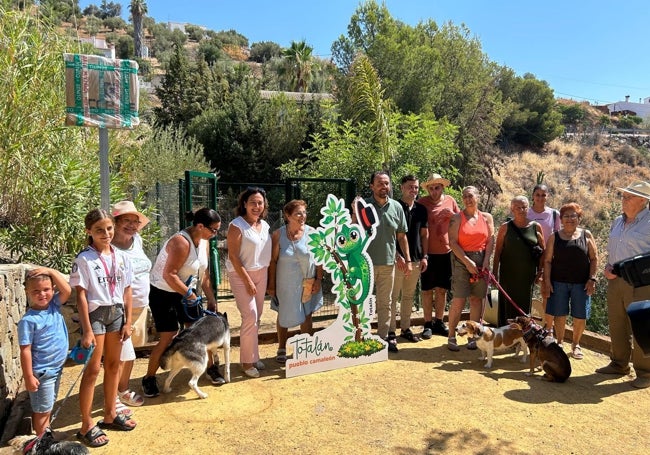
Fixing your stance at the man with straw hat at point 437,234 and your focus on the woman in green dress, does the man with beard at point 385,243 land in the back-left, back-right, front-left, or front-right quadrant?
back-right

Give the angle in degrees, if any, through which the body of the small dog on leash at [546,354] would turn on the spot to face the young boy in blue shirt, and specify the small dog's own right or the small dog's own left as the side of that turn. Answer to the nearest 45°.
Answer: approximately 45° to the small dog's own left

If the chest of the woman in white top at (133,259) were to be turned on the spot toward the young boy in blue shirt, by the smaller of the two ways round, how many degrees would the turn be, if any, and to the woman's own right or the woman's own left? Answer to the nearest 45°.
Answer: approximately 90° to the woman's own right

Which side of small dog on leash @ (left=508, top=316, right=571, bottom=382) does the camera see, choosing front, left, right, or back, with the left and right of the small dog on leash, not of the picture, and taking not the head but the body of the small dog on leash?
left

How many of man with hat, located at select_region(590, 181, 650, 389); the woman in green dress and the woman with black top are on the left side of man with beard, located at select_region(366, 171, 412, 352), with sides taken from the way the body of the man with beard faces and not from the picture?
3

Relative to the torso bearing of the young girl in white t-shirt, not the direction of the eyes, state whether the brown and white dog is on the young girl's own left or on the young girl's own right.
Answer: on the young girl's own left

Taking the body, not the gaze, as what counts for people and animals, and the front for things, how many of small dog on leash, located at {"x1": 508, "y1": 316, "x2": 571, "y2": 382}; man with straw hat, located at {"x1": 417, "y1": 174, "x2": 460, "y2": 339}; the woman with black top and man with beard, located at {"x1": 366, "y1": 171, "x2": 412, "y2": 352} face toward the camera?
3

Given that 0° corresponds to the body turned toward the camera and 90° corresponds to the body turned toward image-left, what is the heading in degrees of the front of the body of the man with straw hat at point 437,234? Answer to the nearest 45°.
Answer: approximately 0°

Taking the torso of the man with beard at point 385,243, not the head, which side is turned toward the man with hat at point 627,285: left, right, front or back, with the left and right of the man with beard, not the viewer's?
left
